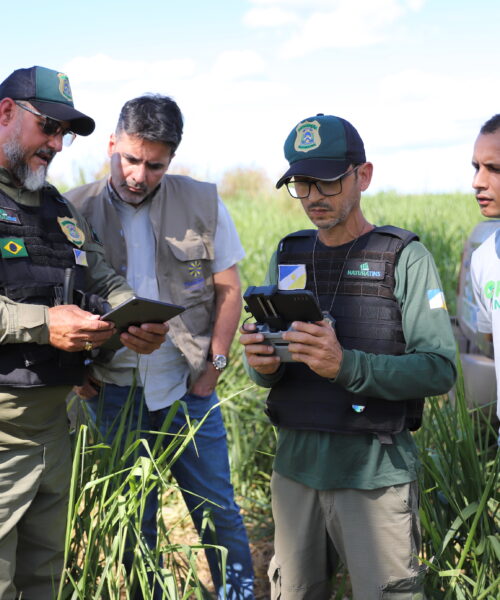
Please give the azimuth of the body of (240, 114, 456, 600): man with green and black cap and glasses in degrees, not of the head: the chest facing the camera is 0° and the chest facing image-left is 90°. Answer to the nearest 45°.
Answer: approximately 45°

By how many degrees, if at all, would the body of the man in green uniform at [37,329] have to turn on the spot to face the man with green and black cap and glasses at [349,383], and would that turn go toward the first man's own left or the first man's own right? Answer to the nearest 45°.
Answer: approximately 45° to the first man's own left

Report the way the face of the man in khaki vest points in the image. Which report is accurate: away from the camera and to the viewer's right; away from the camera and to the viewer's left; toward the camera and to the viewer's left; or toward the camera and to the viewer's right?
toward the camera and to the viewer's left

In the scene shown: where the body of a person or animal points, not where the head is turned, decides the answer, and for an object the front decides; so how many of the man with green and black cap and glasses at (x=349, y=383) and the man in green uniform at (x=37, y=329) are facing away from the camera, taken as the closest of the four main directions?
0

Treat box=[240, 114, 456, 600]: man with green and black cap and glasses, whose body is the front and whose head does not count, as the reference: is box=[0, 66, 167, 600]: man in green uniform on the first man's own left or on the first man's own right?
on the first man's own right

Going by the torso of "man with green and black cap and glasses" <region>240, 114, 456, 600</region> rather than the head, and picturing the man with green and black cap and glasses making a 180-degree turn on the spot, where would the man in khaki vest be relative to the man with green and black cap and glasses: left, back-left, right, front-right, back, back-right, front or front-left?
left

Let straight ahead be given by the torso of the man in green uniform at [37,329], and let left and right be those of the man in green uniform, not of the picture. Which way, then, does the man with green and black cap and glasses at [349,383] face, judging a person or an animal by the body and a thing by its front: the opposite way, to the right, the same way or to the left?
to the right

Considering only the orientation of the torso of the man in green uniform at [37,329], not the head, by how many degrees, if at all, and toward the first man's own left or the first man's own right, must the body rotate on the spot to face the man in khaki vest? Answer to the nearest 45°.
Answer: approximately 90° to the first man's own left

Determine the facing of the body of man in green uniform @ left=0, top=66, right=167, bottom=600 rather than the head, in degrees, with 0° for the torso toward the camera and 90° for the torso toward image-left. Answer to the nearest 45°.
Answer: approximately 315°
